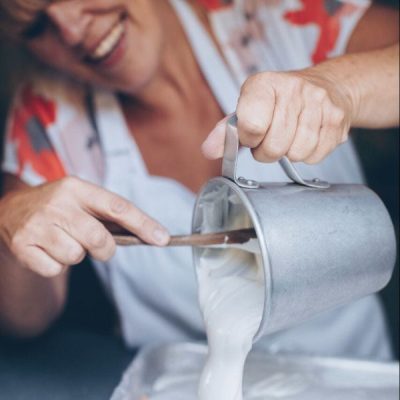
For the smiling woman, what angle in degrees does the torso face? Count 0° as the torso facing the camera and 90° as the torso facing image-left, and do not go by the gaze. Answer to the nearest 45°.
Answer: approximately 0°
